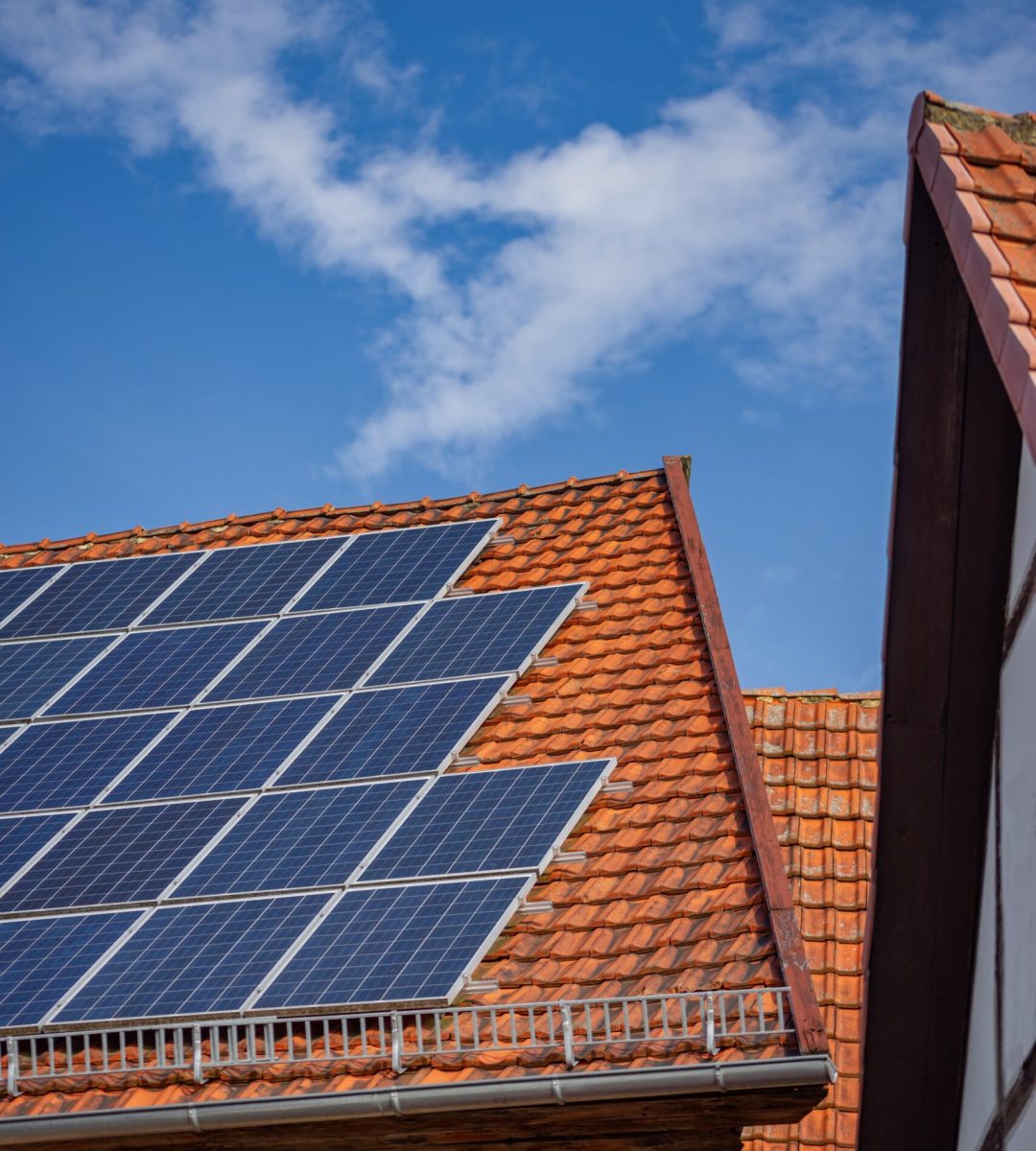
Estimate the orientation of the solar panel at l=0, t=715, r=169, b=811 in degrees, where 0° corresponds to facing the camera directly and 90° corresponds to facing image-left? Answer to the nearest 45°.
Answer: approximately 45°

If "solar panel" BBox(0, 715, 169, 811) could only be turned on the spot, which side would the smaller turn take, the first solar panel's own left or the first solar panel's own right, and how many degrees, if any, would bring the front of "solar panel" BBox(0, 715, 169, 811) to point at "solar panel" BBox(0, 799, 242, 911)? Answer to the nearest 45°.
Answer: approximately 45° to the first solar panel's own left

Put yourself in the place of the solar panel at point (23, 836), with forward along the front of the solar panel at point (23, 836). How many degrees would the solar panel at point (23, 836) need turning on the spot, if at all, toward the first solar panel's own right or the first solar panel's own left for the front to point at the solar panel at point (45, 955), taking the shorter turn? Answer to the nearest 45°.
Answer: approximately 45° to the first solar panel's own left

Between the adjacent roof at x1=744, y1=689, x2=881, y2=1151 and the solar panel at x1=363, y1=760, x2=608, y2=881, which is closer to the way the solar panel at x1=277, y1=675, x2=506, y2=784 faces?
the solar panel

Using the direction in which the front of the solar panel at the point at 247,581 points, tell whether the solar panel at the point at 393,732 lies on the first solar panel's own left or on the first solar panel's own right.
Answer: on the first solar panel's own left

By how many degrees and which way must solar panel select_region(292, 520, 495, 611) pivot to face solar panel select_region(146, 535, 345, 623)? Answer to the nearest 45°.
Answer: approximately 45° to its right

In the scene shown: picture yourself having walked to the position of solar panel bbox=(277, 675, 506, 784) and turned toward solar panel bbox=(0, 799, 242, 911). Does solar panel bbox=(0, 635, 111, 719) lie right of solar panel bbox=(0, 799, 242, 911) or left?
right

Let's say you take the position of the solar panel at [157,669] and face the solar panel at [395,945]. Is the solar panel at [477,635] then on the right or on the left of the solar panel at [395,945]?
left

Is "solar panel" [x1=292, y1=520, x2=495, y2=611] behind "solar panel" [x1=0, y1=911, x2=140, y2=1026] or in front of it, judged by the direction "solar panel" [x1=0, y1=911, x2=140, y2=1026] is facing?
behind

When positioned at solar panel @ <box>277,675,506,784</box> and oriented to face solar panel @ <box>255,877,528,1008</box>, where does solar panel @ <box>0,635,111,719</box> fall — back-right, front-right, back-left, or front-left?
back-right

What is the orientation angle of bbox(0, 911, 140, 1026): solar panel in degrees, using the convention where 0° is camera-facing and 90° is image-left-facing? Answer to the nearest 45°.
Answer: approximately 45°
